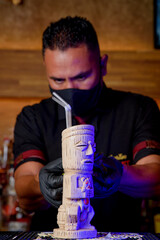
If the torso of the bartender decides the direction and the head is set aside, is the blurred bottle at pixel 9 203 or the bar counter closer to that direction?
the bar counter

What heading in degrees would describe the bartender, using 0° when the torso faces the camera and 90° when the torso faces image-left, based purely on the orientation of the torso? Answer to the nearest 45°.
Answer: approximately 0°

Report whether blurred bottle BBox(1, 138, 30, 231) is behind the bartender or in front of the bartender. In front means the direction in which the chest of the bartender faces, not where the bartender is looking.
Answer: behind

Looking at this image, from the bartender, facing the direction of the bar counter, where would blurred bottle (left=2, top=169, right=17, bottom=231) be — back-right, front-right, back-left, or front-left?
back-right

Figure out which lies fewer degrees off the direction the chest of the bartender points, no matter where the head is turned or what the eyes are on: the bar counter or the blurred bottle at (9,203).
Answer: the bar counter

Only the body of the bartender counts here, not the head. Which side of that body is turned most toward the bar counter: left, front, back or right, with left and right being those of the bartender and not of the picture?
front
